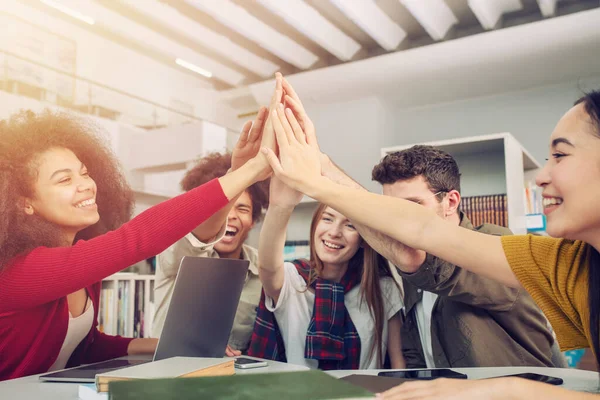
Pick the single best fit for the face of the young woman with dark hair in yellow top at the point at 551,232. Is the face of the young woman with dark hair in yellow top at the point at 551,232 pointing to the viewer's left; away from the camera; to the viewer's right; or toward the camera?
to the viewer's left

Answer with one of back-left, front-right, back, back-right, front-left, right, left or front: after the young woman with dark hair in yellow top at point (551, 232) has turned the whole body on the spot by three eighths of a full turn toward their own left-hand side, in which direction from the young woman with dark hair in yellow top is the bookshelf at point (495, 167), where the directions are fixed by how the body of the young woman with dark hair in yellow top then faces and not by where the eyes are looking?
back-left

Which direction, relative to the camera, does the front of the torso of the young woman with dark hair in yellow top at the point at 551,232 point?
to the viewer's left

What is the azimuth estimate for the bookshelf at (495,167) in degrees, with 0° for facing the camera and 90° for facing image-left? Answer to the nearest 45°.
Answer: approximately 45°

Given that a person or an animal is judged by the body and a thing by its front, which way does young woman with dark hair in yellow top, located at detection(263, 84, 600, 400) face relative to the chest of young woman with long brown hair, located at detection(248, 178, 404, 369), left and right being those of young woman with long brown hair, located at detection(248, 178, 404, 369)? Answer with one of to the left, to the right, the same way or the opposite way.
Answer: to the right

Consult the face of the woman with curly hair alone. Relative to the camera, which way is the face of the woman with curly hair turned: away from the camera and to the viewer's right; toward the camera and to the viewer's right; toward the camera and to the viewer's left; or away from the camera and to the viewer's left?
toward the camera and to the viewer's right

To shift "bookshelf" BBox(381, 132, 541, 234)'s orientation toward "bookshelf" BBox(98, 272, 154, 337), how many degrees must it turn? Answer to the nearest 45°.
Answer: approximately 45° to its right

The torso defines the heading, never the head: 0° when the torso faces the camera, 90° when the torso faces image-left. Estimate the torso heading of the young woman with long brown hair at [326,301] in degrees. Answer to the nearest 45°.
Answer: approximately 0°

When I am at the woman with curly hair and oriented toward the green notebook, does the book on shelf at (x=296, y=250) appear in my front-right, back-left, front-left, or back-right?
back-left
